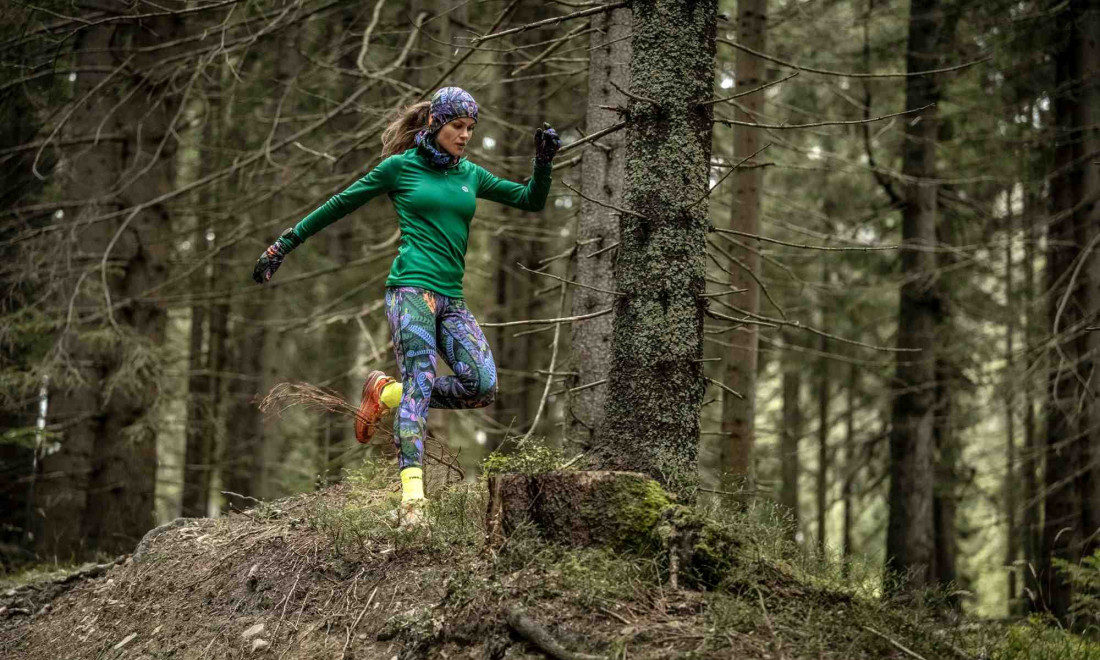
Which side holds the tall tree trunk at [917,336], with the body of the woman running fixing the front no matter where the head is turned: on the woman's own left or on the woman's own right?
on the woman's own left

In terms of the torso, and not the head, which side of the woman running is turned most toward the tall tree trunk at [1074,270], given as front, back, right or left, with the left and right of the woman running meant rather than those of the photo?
left

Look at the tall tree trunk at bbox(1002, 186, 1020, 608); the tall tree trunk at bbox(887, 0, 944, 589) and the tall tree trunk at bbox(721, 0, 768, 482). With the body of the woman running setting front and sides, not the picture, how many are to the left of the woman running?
3

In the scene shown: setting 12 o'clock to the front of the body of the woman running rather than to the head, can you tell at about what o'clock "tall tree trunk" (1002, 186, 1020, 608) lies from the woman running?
The tall tree trunk is roughly at 9 o'clock from the woman running.

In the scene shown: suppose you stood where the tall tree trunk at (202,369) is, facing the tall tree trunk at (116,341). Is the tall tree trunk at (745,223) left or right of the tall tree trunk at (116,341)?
left

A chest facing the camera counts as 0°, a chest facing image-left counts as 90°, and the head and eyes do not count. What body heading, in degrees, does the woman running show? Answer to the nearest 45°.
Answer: approximately 315°

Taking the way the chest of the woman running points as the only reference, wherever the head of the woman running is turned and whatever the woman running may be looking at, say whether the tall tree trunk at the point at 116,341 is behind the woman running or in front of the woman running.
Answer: behind
